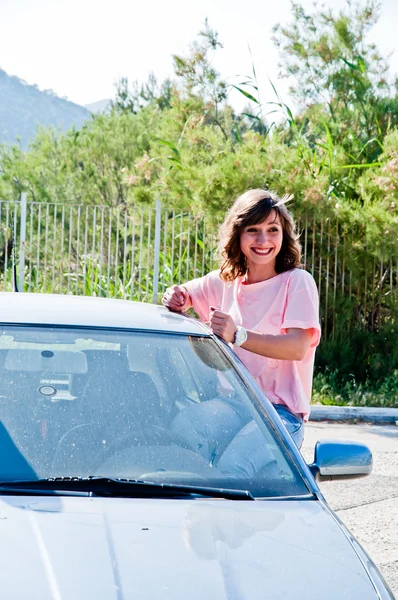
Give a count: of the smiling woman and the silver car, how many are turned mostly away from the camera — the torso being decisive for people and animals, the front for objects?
0

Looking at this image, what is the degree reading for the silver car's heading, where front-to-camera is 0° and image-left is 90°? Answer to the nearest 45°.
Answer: approximately 0°

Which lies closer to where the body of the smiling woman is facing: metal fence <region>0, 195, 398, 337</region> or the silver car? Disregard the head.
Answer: the silver car

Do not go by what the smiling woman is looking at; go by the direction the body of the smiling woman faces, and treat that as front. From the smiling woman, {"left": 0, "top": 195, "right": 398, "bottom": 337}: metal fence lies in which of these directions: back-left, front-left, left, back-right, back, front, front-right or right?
back-right

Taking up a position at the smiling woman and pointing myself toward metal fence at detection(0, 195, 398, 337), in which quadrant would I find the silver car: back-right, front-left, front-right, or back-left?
back-left

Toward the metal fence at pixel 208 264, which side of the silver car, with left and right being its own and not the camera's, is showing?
back

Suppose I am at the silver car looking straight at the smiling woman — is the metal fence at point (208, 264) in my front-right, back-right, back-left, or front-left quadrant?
front-left

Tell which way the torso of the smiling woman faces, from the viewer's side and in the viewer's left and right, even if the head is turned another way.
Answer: facing the viewer and to the left of the viewer
